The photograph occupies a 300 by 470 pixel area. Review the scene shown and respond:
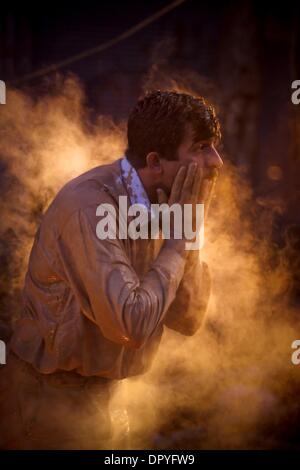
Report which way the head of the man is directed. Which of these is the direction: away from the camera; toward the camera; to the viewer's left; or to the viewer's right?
to the viewer's right

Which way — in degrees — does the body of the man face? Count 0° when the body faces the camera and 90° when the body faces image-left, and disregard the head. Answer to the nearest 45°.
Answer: approximately 270°
